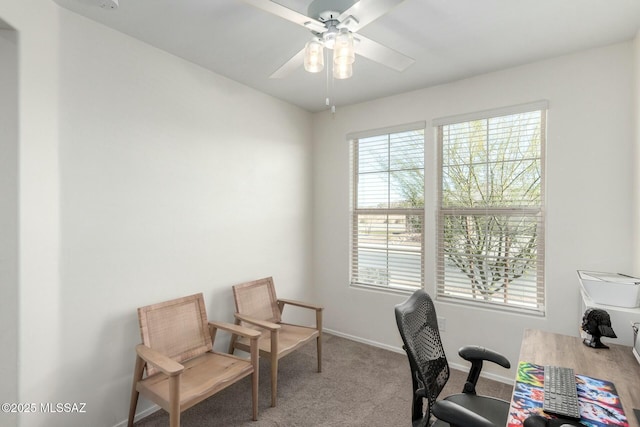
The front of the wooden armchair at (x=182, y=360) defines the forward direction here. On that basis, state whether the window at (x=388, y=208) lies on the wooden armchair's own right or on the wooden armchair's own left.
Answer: on the wooden armchair's own left

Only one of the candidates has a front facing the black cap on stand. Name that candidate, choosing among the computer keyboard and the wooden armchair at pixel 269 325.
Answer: the wooden armchair

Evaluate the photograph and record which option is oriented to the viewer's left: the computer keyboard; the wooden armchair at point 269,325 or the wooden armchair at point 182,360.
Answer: the computer keyboard

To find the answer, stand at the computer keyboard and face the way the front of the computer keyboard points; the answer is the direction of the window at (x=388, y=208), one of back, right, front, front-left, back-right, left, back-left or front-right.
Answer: front-right

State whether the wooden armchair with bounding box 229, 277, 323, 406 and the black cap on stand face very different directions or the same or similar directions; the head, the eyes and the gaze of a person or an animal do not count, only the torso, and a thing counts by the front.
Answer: very different directions

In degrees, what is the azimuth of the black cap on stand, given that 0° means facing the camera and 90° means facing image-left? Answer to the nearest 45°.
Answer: approximately 90°

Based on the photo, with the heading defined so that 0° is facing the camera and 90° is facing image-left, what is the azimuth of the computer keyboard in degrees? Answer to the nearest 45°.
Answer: approximately 90°

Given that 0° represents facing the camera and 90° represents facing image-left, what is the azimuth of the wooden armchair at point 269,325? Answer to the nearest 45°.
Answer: approximately 315°

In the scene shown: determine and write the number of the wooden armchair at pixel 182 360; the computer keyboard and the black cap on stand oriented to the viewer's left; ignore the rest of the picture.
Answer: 2

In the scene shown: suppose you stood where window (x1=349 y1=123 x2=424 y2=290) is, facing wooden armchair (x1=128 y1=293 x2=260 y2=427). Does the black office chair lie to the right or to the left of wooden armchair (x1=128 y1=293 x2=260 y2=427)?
left
